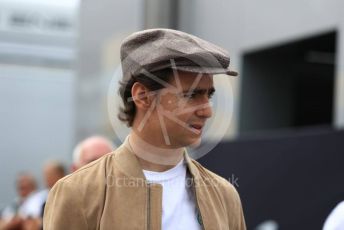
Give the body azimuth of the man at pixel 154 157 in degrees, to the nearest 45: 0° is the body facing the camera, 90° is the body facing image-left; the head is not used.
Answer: approximately 315°

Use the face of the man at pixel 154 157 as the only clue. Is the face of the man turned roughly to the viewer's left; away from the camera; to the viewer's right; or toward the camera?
to the viewer's right

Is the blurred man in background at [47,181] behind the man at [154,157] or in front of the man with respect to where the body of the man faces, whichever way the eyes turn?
behind

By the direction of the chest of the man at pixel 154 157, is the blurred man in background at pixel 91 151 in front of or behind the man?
behind

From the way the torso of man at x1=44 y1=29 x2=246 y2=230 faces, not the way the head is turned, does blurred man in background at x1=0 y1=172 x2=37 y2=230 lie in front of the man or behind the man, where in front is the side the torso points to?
behind
